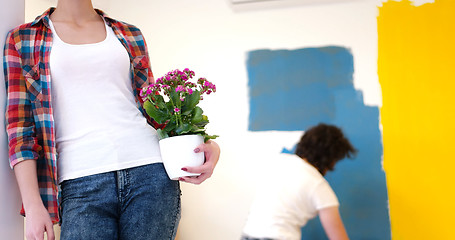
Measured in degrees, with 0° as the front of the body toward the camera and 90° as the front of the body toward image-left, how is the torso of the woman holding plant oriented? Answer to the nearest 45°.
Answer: approximately 0°
